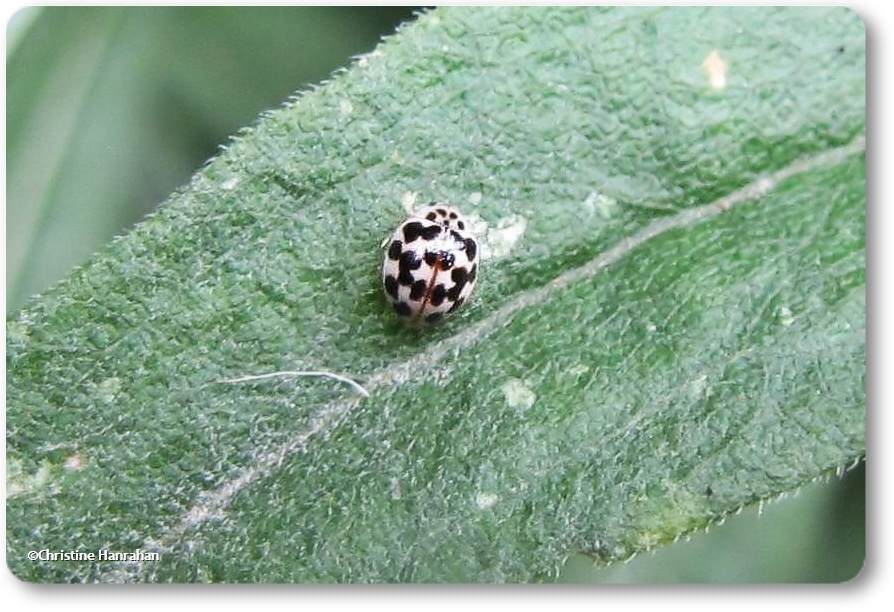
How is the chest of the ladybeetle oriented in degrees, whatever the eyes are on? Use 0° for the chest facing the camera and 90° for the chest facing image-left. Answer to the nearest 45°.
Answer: approximately 180°
